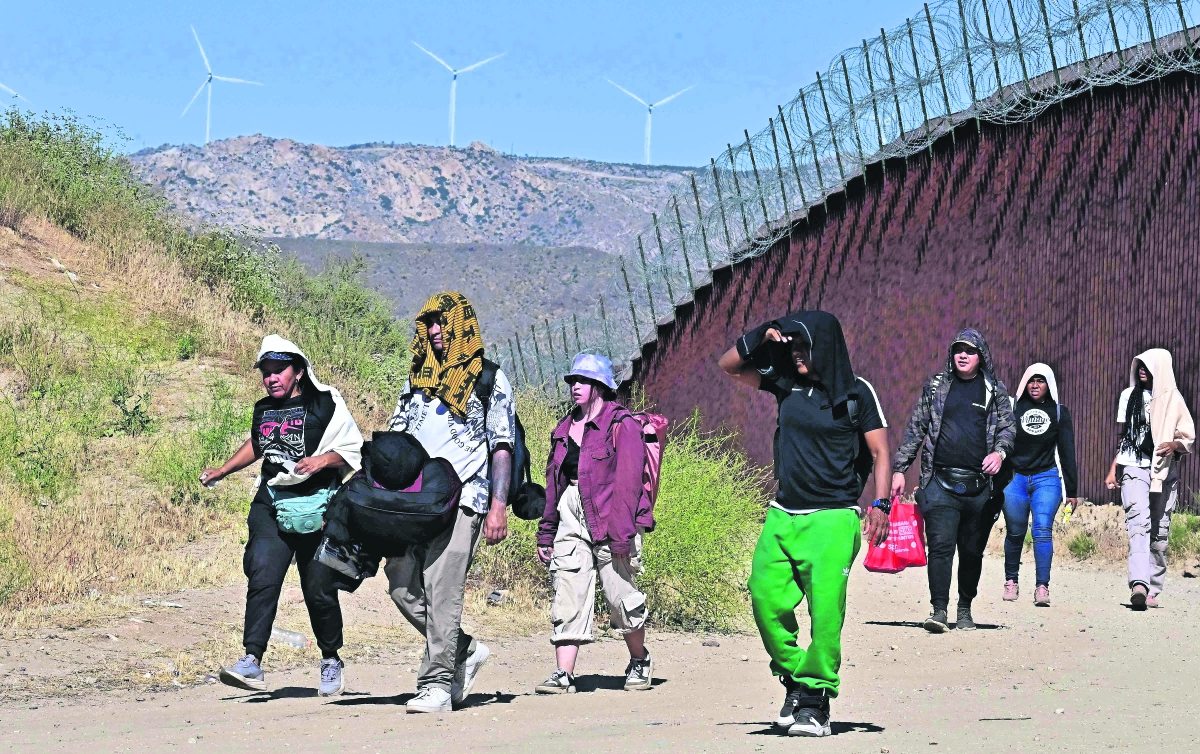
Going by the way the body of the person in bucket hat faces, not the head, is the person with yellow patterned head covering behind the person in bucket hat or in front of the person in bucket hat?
in front

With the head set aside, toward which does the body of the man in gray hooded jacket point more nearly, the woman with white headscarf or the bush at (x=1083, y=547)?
the woman with white headscarf

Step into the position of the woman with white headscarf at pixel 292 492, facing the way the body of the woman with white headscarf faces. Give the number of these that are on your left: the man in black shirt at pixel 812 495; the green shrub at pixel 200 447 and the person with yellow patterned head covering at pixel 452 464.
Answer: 2

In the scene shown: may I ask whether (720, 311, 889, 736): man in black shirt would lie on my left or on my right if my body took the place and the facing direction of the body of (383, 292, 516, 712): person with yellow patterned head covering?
on my left

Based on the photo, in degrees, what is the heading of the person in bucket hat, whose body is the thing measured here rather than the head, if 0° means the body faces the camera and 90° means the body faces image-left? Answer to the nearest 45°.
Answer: approximately 45°

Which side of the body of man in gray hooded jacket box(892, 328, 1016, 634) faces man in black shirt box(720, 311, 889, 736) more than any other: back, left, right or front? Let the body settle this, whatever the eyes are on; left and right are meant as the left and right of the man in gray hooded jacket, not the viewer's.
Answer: front

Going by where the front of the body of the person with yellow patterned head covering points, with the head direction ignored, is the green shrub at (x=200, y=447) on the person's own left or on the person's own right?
on the person's own right

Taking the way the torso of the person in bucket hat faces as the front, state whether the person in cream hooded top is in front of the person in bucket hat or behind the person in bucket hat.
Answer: behind

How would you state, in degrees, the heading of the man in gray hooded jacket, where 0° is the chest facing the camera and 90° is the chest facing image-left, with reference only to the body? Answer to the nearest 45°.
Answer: approximately 0°

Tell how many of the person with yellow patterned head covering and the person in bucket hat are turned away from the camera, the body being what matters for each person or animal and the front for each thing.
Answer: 0
